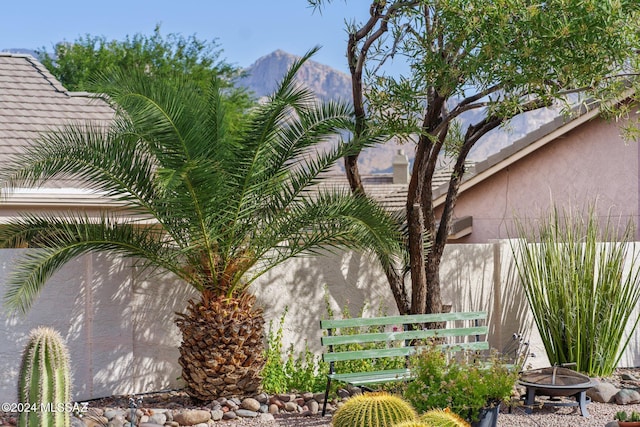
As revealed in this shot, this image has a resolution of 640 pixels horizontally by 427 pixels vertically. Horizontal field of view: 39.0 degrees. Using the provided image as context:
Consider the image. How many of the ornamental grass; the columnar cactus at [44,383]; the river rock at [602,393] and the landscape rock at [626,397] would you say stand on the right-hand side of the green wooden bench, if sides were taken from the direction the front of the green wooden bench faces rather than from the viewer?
1

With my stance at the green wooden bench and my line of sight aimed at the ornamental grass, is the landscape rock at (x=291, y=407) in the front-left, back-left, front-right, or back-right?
back-left

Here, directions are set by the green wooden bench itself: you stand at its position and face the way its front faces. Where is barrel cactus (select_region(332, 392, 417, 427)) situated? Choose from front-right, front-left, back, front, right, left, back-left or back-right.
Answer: front-right

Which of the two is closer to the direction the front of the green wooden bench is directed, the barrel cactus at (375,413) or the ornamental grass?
the barrel cactus

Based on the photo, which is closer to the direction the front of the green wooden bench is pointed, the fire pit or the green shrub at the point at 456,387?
the green shrub

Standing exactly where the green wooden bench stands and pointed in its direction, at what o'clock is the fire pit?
The fire pit is roughly at 10 o'clock from the green wooden bench.

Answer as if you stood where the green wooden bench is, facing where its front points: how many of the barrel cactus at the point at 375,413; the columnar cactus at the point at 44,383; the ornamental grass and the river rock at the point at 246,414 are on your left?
1

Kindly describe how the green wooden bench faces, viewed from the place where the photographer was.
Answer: facing the viewer and to the right of the viewer

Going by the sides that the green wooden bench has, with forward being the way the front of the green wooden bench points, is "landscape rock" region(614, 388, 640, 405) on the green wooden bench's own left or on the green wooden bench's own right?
on the green wooden bench's own left

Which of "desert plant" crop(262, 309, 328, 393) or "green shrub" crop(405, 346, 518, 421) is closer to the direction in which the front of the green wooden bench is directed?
the green shrub

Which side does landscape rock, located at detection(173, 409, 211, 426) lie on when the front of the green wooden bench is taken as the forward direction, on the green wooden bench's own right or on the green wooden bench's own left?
on the green wooden bench's own right
